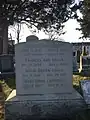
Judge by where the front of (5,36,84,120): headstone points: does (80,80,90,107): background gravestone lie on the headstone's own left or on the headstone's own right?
on the headstone's own left

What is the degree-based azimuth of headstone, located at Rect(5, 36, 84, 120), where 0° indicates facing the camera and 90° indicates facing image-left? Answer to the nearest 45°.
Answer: approximately 0°

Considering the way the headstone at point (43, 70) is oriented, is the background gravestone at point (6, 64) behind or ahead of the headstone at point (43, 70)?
behind

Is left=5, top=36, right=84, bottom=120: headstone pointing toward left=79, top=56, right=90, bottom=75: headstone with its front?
no
